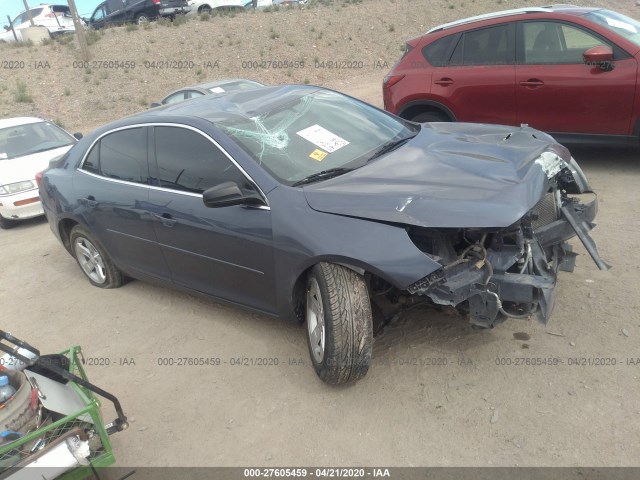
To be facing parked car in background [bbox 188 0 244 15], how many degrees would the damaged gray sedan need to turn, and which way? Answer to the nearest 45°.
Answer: approximately 135° to its left

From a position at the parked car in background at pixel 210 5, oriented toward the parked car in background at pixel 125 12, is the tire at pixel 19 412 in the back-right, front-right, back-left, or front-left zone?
front-left

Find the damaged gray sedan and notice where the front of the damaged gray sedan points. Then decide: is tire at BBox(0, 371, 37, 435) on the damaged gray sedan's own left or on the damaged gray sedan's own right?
on the damaged gray sedan's own right

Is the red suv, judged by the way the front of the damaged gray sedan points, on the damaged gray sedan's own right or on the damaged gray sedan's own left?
on the damaged gray sedan's own left

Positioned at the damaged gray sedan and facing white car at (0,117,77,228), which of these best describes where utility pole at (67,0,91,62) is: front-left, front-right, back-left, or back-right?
front-right

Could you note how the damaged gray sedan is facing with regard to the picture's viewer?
facing the viewer and to the right of the viewer

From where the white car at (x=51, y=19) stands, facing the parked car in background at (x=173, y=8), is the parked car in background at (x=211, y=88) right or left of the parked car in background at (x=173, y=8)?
right

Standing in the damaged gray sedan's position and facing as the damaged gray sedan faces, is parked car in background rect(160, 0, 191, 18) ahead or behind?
behind

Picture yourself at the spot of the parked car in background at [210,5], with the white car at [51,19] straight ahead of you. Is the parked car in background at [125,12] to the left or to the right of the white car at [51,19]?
left

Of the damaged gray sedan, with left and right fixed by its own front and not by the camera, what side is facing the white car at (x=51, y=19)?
back

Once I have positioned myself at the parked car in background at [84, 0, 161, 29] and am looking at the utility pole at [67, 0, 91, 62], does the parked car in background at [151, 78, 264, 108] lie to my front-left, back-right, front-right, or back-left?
front-left

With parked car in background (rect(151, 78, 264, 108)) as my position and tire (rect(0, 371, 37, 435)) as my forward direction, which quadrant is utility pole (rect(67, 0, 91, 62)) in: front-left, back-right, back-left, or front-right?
back-right

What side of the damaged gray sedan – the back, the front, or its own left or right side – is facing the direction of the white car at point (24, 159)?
back

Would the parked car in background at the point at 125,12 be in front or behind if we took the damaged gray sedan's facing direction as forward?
behind
